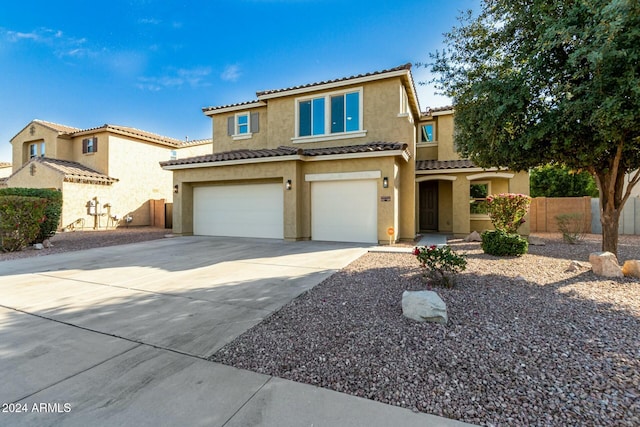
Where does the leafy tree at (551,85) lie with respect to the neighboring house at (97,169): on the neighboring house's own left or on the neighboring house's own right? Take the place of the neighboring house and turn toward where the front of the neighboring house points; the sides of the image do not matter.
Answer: on the neighboring house's own left

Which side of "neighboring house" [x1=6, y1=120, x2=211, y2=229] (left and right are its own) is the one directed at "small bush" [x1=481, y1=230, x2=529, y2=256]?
left

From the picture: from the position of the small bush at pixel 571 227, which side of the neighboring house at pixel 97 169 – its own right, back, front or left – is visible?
left

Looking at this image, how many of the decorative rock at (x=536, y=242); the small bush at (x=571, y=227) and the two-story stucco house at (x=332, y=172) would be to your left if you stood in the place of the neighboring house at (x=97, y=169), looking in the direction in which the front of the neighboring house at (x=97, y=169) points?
3

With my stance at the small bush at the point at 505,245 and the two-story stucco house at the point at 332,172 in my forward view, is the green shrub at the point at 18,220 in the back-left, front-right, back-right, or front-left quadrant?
front-left

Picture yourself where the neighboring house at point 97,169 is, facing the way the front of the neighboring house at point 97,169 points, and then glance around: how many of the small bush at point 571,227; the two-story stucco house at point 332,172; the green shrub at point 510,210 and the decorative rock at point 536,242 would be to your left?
4

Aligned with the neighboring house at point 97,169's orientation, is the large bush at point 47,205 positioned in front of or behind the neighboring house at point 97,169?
in front

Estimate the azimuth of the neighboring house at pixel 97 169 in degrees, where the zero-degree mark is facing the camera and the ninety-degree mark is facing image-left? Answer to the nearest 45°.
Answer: approximately 45°

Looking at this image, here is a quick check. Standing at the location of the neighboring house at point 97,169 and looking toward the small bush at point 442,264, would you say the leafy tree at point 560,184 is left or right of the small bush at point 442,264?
left

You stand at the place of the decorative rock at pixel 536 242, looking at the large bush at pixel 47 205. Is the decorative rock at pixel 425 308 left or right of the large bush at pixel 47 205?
left

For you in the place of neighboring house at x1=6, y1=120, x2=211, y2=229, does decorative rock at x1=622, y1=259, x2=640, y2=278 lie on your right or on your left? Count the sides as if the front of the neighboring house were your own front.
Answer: on your left

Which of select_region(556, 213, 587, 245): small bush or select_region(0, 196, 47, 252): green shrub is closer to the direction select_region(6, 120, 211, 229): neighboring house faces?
the green shrub

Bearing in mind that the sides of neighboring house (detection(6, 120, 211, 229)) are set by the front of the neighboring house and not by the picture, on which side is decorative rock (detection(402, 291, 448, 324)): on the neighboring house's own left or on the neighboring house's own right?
on the neighboring house's own left
